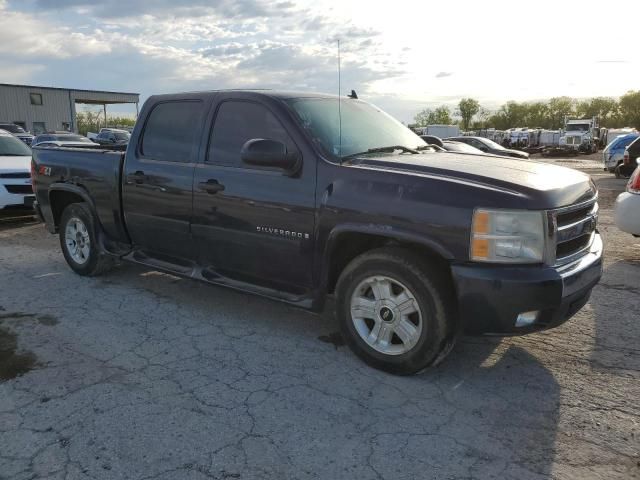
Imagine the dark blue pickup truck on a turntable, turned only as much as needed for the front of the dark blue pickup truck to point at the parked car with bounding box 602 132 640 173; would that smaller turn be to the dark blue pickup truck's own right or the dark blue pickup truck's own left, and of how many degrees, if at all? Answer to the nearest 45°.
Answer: approximately 90° to the dark blue pickup truck's own left

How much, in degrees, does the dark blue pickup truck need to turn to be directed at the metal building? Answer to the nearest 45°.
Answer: approximately 180°

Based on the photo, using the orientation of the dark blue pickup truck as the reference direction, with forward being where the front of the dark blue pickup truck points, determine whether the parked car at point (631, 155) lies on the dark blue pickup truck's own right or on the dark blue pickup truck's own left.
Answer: on the dark blue pickup truck's own left

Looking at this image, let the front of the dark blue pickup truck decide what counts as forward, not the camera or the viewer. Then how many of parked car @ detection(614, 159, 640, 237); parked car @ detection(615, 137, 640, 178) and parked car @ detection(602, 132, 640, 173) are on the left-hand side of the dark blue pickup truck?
3

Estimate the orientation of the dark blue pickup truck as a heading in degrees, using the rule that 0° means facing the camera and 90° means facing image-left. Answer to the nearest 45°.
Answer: approximately 315°

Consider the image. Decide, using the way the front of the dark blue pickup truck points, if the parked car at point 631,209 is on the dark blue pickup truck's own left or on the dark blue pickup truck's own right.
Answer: on the dark blue pickup truck's own left
